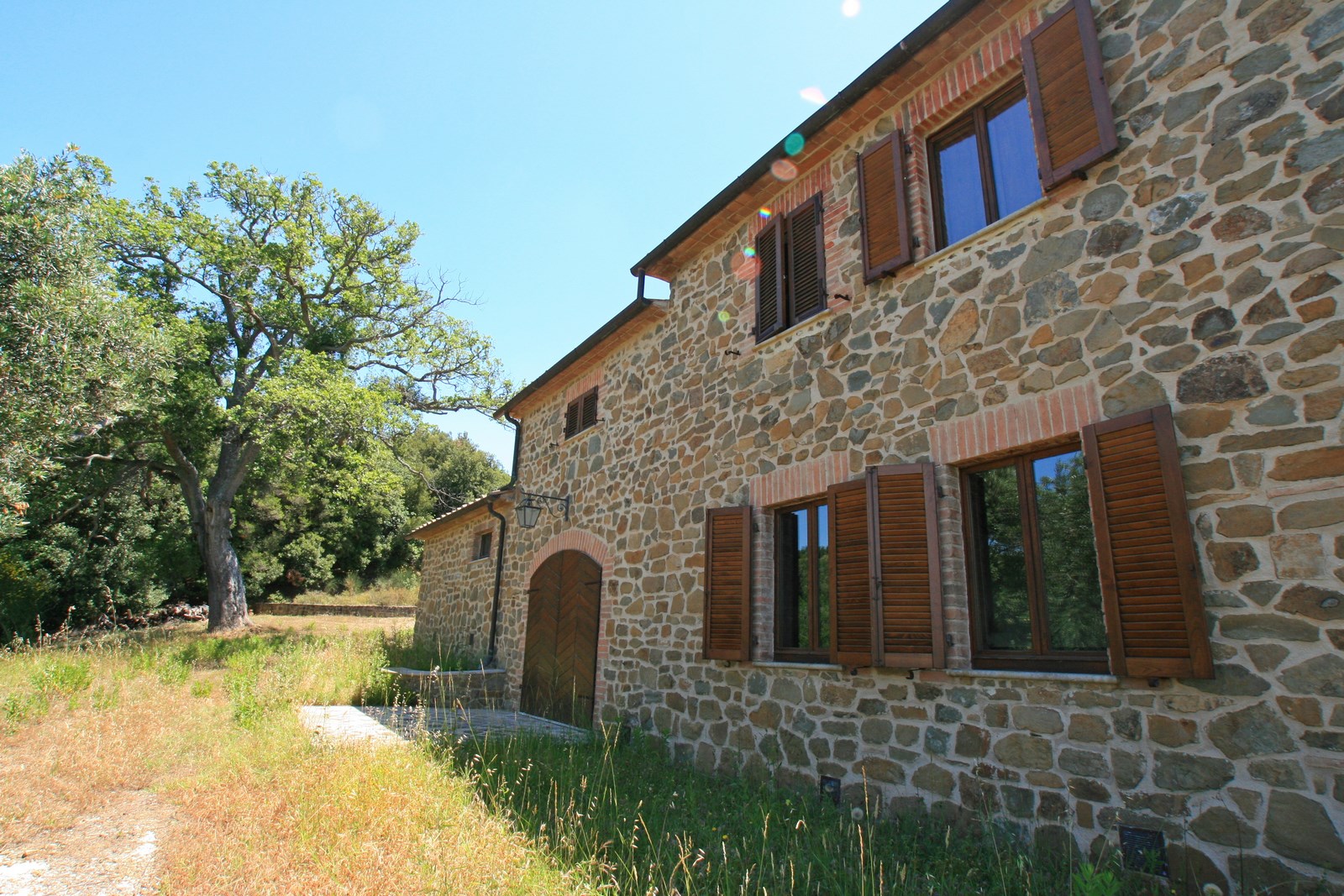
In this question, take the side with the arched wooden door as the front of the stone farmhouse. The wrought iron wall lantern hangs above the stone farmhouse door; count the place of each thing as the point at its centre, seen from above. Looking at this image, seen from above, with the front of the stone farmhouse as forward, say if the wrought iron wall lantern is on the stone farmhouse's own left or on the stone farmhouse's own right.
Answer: on the stone farmhouse's own right

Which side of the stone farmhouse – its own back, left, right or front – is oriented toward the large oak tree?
right

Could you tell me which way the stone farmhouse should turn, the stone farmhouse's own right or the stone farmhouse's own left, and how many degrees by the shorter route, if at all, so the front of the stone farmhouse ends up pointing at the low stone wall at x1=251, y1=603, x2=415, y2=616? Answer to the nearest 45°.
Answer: approximately 90° to the stone farmhouse's own right

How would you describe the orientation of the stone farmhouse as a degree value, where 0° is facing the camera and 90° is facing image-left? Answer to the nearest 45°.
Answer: approximately 45°

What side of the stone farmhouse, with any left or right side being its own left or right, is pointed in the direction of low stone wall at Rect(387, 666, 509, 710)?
right
